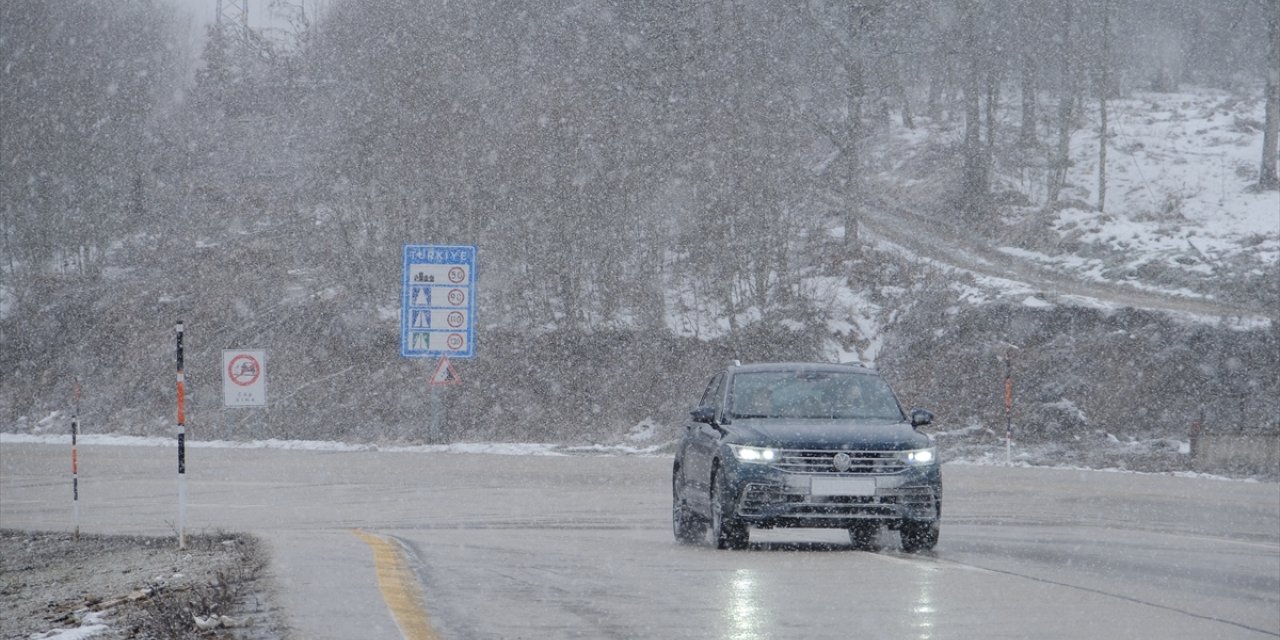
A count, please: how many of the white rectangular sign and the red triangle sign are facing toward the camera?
2

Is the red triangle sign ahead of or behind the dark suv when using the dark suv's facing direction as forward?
behind

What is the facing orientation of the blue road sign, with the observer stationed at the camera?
facing the viewer

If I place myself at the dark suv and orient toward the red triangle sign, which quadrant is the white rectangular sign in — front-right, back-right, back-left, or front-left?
front-left

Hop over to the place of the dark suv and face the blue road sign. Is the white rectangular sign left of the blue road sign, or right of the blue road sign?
left

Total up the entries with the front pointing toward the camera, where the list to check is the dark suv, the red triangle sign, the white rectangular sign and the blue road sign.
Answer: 4

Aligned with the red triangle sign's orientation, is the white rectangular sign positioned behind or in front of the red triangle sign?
in front

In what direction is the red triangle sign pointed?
toward the camera

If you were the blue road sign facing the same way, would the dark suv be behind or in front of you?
in front
